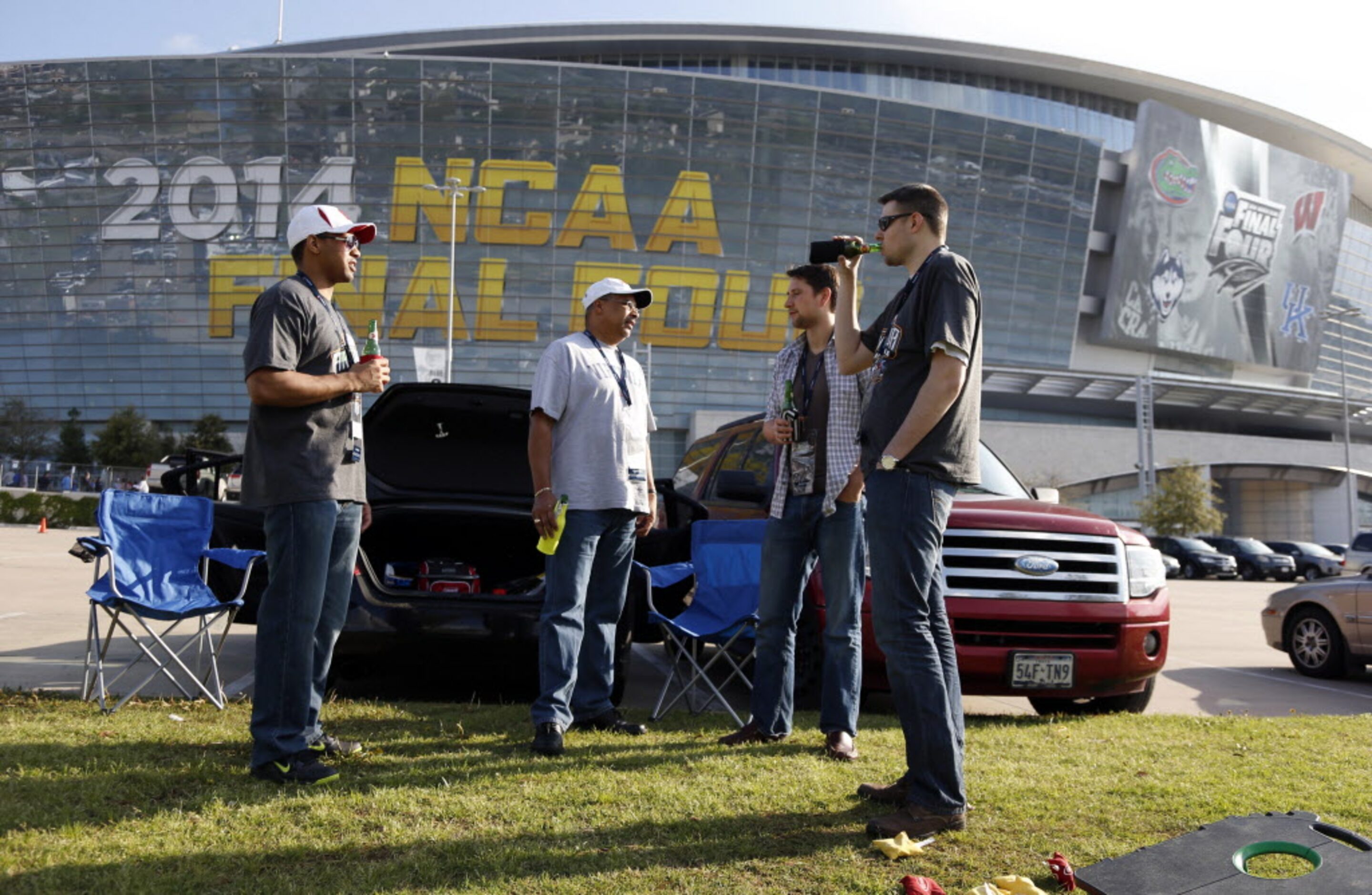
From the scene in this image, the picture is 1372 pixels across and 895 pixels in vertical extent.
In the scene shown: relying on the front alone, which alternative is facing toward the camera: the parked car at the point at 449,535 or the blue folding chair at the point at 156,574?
the blue folding chair

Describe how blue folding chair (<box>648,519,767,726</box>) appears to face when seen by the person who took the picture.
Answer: facing the viewer and to the left of the viewer

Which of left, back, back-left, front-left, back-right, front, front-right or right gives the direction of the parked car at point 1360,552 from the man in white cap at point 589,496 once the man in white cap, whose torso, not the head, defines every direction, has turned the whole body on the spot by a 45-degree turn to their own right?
back-left

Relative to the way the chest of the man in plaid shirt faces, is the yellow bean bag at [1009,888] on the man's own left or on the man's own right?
on the man's own left

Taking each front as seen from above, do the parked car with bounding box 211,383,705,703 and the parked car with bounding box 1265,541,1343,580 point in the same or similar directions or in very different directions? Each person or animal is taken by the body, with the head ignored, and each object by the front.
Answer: very different directions

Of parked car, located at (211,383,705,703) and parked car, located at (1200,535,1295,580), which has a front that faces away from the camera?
parked car, located at (211,383,705,703)

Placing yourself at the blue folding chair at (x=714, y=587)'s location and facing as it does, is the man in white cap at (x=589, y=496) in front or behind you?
in front

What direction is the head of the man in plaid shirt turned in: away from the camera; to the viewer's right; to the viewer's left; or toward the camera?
to the viewer's left

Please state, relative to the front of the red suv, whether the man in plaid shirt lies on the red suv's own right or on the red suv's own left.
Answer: on the red suv's own right

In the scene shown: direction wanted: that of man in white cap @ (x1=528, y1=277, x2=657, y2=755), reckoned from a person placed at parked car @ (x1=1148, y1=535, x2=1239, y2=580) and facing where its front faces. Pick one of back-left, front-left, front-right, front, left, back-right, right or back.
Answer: front-right

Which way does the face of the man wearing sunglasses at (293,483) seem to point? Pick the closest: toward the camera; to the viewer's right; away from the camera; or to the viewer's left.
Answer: to the viewer's right

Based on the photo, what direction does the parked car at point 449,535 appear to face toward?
away from the camera

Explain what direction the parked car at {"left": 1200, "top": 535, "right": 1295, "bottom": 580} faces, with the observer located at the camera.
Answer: facing the viewer and to the right of the viewer

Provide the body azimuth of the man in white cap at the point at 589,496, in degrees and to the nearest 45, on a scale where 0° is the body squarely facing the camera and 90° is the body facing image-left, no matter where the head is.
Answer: approximately 315°

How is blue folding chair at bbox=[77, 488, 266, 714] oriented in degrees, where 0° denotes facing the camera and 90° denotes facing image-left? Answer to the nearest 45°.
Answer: approximately 0°

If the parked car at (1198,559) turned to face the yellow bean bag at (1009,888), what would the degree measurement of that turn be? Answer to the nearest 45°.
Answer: approximately 45° to its right
